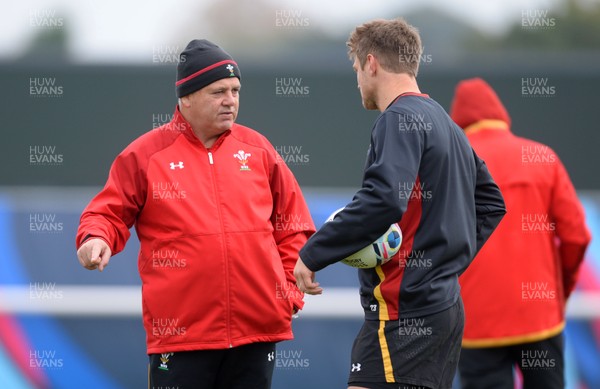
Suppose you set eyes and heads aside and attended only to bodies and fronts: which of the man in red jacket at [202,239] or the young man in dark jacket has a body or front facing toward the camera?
the man in red jacket

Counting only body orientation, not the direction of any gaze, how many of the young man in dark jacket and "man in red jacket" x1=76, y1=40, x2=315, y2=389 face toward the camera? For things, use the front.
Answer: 1

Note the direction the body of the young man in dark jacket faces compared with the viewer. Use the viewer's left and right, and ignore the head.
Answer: facing away from the viewer and to the left of the viewer

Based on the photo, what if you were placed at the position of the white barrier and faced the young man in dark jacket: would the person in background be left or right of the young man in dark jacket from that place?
left

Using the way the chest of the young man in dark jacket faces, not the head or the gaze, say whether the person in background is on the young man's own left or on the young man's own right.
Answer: on the young man's own right

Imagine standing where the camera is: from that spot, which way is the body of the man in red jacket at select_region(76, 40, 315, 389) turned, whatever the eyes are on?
toward the camera

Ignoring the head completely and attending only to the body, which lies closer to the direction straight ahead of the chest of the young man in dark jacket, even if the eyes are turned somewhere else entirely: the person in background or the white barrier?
the white barrier

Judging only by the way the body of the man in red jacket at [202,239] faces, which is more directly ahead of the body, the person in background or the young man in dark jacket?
the young man in dark jacket

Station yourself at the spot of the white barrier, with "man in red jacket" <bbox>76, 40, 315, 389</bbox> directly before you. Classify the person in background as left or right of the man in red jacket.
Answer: left

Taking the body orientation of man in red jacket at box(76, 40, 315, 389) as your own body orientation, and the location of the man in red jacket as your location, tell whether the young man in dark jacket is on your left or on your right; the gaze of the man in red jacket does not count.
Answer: on your left

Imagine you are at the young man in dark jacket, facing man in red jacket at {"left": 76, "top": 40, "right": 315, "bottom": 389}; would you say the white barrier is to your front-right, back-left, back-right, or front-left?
front-right

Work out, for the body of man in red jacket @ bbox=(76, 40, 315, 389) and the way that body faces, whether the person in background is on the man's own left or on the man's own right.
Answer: on the man's own left

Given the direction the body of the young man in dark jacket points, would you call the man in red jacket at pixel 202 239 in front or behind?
in front

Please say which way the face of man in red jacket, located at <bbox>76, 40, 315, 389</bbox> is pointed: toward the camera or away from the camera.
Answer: toward the camera

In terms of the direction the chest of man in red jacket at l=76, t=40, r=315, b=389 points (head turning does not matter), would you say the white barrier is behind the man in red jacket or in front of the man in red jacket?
behind
